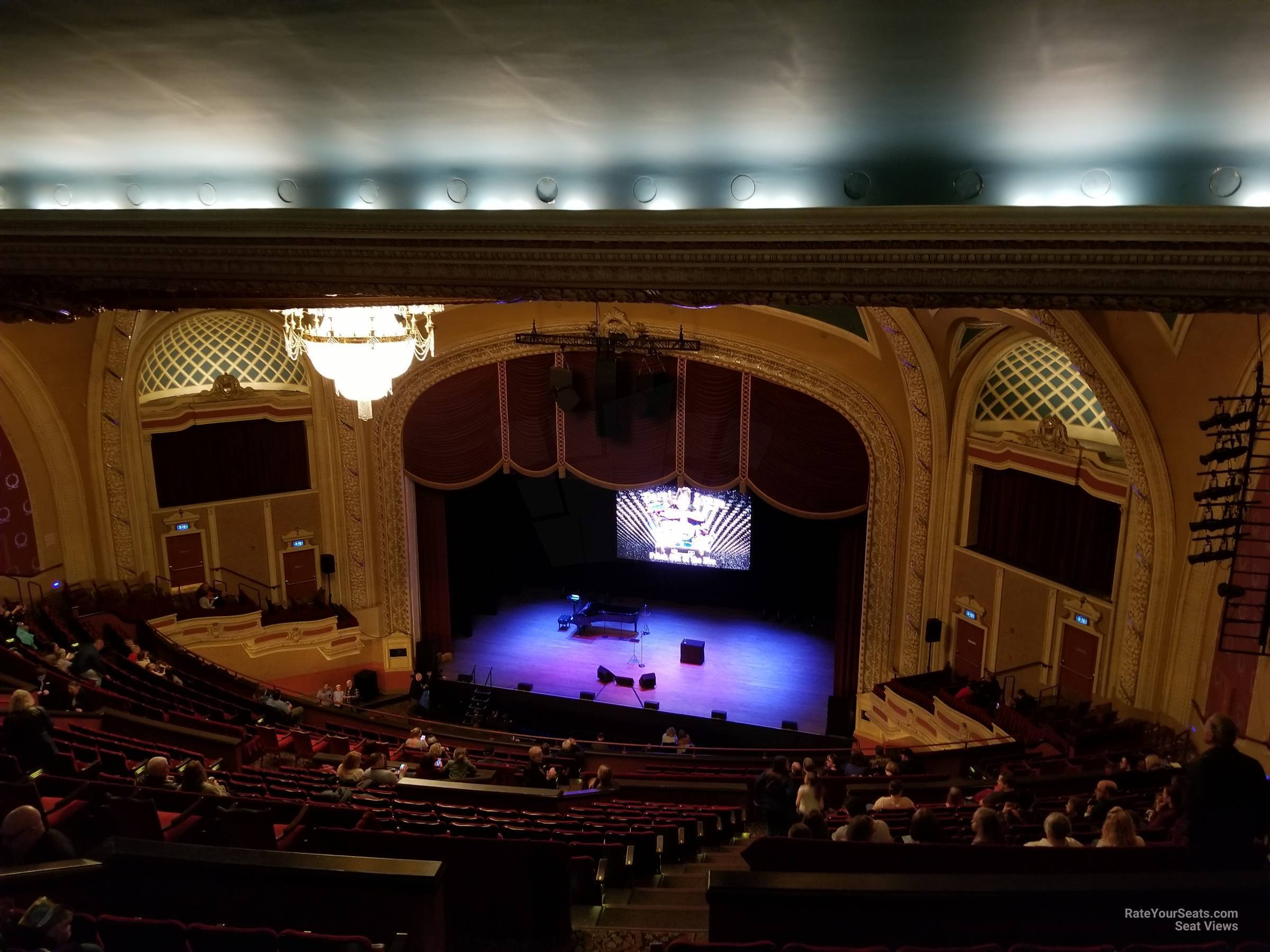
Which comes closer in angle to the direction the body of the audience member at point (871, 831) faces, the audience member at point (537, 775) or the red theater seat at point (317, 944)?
the audience member

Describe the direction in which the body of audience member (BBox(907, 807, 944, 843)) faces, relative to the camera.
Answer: away from the camera

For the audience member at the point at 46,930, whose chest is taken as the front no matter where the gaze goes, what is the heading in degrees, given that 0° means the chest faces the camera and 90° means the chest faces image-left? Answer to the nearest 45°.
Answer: approximately 225°

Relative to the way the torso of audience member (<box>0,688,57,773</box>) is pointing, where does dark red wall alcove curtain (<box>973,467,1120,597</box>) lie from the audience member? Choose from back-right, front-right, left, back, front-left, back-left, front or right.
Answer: front-right

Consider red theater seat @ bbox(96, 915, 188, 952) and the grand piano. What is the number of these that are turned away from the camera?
1

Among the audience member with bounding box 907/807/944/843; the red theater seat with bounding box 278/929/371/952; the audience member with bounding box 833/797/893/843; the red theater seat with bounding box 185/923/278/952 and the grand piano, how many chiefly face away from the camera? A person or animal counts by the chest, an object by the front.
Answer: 4

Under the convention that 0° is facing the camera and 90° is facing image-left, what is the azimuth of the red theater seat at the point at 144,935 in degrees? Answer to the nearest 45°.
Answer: approximately 180°

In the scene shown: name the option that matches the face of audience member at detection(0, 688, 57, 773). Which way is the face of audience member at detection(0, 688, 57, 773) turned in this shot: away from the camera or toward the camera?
away from the camera

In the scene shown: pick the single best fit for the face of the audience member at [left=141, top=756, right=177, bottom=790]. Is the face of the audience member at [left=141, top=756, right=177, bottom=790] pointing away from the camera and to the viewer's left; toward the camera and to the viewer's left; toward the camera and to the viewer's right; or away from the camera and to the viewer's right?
away from the camera and to the viewer's right

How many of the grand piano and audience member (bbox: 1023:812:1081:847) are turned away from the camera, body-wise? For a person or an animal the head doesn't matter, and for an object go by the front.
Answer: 1

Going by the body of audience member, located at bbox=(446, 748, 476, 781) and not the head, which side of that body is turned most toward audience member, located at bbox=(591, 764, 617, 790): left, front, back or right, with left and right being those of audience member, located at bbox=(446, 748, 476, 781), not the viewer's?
right

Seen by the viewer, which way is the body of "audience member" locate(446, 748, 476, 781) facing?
away from the camera

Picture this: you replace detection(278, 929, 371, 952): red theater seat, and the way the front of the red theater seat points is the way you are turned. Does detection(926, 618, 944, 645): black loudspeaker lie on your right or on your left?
on your right

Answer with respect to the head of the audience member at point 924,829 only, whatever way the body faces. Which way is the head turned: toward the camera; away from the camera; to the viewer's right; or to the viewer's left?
away from the camera

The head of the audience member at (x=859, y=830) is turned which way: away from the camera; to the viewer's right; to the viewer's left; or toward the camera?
away from the camera

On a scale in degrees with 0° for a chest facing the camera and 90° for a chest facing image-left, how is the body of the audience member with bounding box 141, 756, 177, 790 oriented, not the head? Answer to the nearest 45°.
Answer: approximately 225°

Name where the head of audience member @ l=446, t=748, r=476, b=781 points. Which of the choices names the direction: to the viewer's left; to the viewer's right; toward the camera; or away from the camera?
away from the camera
